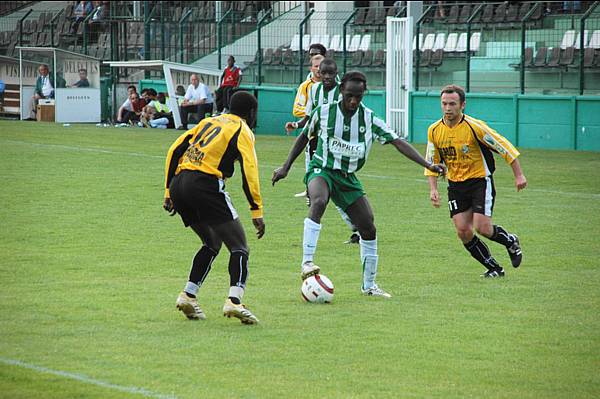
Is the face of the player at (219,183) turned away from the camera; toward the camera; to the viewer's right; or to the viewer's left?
away from the camera

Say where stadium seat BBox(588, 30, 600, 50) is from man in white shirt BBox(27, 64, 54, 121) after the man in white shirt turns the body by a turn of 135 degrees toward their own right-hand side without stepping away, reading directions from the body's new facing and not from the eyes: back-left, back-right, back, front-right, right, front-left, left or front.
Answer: back-right

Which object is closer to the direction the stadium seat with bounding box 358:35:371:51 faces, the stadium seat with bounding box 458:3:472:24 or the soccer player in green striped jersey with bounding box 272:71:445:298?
the soccer player in green striped jersey

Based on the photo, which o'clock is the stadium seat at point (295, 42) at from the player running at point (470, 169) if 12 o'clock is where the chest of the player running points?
The stadium seat is roughly at 4 o'clock from the player running.

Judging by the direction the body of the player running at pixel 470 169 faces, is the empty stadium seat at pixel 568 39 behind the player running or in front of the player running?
behind

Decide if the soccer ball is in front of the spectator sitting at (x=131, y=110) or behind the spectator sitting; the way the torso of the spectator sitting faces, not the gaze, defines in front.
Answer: in front

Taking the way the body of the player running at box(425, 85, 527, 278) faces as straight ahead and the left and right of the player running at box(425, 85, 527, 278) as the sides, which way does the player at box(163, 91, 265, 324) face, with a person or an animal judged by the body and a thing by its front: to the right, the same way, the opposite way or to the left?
the opposite way

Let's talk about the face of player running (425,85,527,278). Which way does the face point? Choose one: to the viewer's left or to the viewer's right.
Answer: to the viewer's left

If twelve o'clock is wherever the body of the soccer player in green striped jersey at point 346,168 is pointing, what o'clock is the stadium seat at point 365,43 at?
The stadium seat is roughly at 6 o'clock from the soccer player in green striped jersey.

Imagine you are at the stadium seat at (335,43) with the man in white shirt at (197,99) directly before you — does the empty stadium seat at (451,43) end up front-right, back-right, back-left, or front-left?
back-left

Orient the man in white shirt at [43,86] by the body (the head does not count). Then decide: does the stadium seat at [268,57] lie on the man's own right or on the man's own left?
on the man's own left

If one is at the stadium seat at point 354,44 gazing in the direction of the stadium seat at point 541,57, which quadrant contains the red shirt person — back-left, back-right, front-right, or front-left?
back-right

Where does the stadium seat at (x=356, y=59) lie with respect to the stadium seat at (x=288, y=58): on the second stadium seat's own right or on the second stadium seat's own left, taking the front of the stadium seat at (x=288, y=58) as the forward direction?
on the second stadium seat's own left

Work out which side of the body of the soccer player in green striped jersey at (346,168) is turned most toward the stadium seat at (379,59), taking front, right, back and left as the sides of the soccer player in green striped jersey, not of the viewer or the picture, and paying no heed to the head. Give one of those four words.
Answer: back
